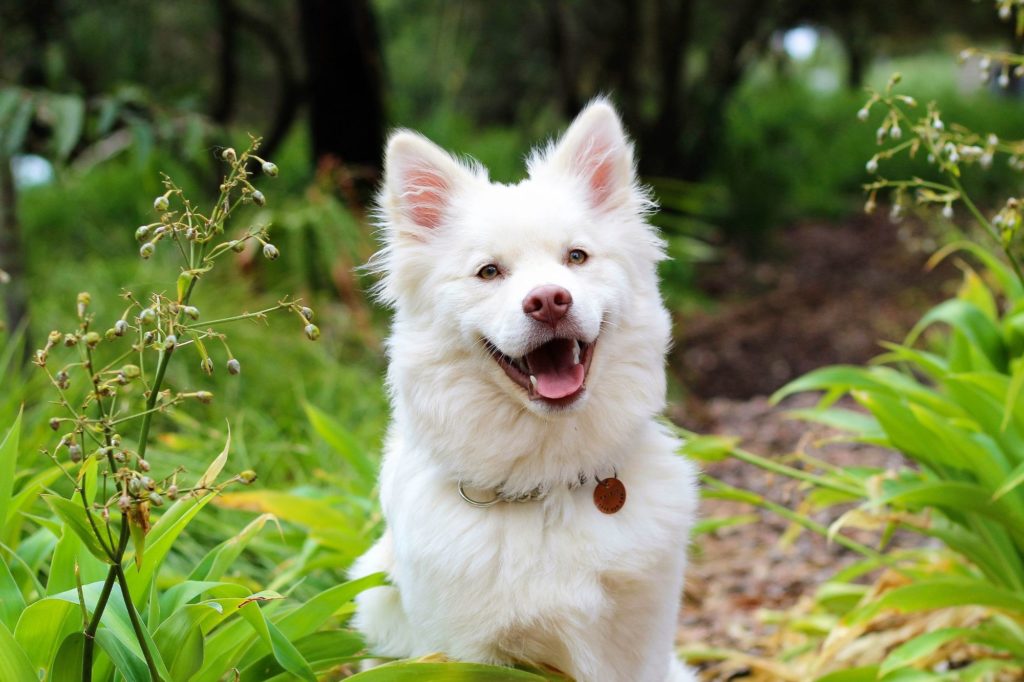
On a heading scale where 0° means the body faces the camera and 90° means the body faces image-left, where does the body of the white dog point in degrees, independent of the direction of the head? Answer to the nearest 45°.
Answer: approximately 0°

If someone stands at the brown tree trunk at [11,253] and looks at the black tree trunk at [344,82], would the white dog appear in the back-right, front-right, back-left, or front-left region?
back-right

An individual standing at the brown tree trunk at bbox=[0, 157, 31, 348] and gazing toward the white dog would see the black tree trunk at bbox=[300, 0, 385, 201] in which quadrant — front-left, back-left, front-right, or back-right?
back-left

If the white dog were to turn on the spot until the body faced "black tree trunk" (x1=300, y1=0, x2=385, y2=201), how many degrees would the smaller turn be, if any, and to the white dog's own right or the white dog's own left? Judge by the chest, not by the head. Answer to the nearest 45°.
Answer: approximately 180°

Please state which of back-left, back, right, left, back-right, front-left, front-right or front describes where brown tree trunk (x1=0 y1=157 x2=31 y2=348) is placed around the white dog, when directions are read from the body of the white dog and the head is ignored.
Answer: back-right
